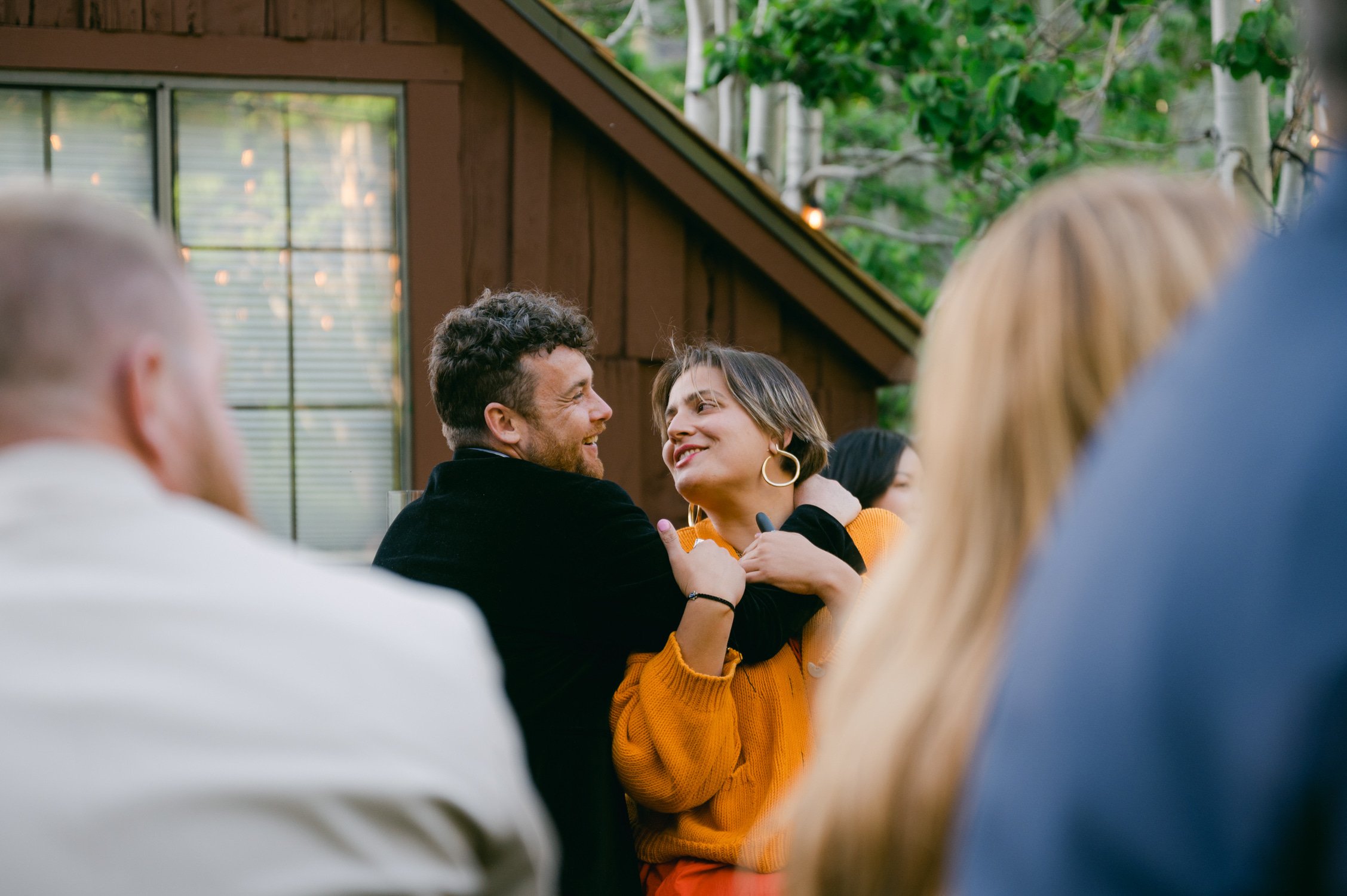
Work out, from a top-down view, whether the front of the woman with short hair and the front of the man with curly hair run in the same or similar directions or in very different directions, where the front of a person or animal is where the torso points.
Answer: very different directions

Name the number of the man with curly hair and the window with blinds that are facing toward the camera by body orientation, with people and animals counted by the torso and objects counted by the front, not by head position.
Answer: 1

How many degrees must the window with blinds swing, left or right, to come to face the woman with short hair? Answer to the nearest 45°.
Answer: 0° — it already faces them

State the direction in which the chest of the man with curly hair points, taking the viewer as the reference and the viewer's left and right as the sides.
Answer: facing away from the viewer and to the right of the viewer

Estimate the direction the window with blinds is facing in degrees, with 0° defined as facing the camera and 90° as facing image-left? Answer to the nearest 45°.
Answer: approximately 0°

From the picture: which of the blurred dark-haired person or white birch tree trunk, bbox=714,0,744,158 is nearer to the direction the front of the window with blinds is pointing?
the blurred dark-haired person

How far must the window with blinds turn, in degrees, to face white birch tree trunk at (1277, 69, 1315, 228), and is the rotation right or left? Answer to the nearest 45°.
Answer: approximately 90° to its left

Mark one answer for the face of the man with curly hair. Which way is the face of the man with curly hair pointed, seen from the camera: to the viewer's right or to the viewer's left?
to the viewer's right

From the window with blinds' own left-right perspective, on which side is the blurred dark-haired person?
on its left

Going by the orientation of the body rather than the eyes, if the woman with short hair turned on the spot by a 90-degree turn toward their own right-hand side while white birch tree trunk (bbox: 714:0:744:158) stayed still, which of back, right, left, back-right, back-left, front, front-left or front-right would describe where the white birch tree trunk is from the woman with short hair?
front-right

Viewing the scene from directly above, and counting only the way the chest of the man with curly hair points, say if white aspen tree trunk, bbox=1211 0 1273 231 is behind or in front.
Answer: in front
